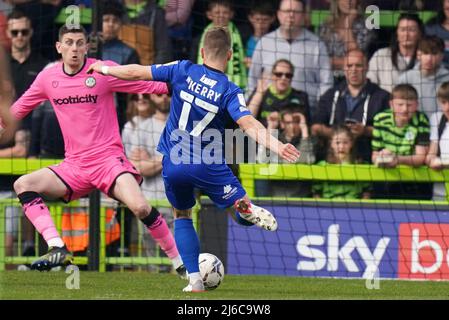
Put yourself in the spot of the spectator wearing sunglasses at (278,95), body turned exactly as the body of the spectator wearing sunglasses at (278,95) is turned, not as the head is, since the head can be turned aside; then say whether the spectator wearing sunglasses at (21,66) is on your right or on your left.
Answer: on your right

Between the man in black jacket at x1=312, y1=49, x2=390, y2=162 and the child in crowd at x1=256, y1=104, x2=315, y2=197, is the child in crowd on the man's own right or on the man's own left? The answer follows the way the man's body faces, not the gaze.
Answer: on the man's own right

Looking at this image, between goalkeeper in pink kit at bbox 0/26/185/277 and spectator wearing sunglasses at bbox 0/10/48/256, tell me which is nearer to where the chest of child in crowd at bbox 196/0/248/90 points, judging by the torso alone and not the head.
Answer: the goalkeeper in pink kit

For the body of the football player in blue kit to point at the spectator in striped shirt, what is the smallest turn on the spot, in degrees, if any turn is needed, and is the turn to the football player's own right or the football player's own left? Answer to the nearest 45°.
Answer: approximately 45° to the football player's own right

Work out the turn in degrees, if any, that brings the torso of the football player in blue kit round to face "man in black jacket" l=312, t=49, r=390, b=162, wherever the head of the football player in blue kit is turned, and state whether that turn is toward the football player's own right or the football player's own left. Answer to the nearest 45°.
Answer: approximately 45° to the football player's own right

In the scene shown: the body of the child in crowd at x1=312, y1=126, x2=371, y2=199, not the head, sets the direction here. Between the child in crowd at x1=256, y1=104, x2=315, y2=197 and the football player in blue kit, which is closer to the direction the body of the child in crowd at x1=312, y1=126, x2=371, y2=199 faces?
the football player in blue kit

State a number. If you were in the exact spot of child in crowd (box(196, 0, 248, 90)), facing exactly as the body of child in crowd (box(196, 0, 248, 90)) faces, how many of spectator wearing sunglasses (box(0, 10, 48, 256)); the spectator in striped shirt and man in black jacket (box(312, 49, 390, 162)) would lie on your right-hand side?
1

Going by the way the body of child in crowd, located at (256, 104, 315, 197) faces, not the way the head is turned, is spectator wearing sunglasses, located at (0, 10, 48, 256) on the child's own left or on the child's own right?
on the child's own right

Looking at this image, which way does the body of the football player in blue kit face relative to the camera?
away from the camera

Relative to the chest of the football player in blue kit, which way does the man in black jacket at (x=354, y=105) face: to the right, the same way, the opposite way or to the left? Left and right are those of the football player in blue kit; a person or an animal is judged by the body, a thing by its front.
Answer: the opposite way
